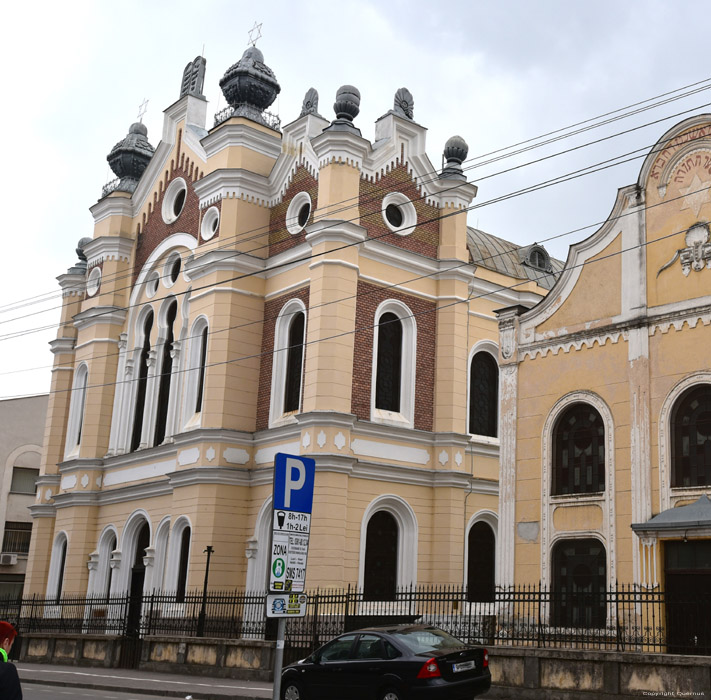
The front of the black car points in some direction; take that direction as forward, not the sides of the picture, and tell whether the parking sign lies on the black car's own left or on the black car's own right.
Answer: on the black car's own left

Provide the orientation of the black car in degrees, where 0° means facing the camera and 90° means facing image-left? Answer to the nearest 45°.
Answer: approximately 135°
